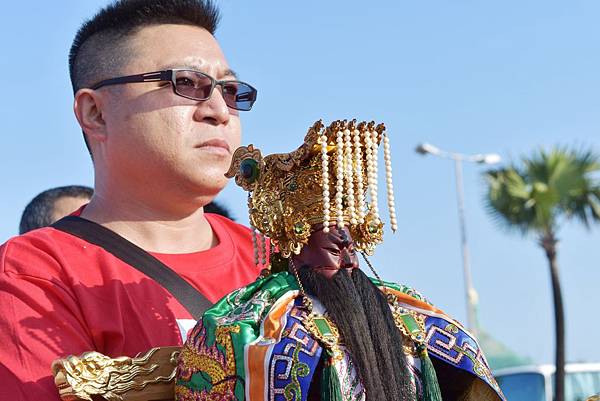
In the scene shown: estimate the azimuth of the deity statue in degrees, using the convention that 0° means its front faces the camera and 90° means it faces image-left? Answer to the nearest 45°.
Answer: approximately 315°

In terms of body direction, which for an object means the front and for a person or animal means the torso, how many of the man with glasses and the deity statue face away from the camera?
0

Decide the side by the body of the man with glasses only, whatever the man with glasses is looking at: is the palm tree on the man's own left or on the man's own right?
on the man's own left

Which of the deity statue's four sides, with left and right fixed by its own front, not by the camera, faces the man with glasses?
back

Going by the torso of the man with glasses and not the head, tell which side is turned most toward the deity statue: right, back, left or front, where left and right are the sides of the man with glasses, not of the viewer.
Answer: front

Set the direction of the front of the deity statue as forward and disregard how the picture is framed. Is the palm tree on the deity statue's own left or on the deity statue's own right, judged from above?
on the deity statue's own left
